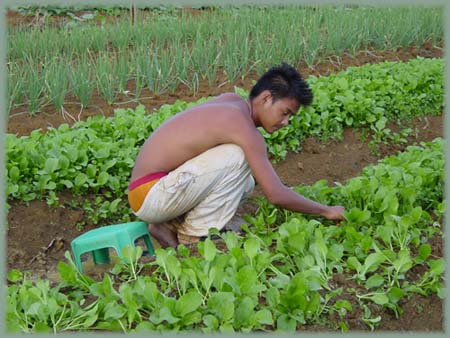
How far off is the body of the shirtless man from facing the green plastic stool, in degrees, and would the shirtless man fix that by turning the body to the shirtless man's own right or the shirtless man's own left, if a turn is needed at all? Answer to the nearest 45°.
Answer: approximately 135° to the shirtless man's own right

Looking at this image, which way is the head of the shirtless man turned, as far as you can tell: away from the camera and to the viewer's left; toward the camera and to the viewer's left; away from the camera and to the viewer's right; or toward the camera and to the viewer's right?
toward the camera and to the viewer's right

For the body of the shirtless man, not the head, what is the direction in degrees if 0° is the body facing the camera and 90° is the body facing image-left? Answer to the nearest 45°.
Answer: approximately 270°
